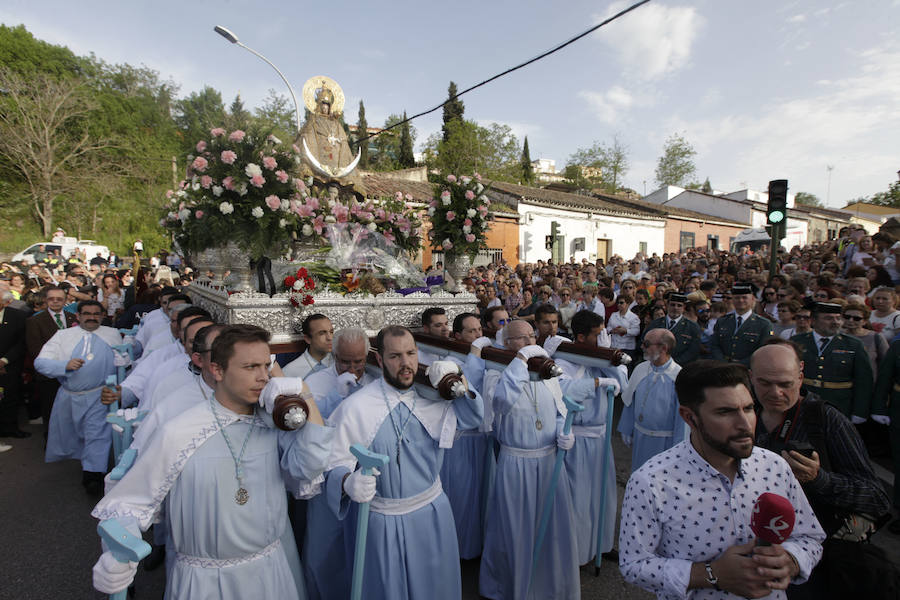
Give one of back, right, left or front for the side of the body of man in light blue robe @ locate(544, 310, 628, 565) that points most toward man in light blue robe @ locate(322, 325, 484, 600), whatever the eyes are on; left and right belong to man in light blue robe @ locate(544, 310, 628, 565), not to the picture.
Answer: right

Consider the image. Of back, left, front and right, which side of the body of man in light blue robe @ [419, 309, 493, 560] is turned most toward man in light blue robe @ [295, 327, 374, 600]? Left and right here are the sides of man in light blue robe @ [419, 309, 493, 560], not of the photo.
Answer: right

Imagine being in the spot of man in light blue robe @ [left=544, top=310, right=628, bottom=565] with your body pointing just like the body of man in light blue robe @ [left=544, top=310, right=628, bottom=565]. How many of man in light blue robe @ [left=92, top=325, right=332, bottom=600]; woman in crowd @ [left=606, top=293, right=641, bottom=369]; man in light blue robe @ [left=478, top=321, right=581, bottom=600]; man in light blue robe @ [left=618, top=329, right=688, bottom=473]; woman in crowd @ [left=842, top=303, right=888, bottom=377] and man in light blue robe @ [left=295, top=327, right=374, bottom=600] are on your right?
3

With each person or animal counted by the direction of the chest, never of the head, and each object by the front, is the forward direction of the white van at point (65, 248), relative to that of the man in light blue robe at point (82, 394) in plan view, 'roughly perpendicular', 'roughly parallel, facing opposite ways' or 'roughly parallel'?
roughly perpendicular

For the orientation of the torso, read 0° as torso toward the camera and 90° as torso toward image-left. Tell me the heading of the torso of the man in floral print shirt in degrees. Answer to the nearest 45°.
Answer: approximately 315°

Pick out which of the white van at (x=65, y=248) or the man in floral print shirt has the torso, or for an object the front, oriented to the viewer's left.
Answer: the white van

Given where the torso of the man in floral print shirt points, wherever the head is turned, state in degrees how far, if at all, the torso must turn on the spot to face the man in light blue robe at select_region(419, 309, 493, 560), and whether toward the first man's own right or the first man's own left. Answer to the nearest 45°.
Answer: approximately 180°

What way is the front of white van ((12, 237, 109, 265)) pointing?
to the viewer's left
